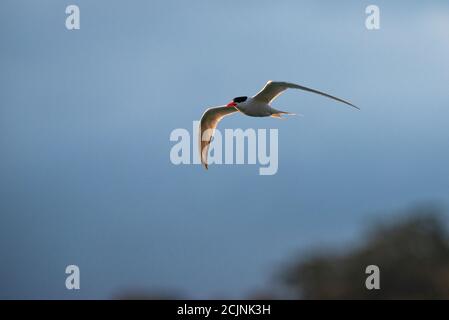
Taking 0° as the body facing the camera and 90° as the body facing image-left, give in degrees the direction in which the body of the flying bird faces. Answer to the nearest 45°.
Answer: approximately 45°
